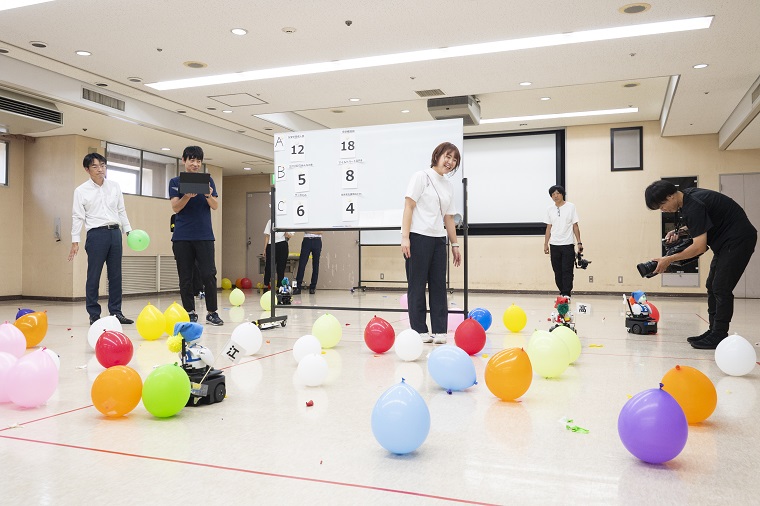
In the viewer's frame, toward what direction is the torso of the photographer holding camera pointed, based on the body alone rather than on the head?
to the viewer's left

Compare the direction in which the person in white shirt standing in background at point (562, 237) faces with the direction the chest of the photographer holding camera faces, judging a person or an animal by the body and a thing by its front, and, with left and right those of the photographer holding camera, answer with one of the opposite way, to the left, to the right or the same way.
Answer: to the left

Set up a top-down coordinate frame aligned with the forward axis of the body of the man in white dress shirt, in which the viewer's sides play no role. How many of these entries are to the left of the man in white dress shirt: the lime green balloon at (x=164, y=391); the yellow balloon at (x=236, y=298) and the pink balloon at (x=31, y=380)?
1

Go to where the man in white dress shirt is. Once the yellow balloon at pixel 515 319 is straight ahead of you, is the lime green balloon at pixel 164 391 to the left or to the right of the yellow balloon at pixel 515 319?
right

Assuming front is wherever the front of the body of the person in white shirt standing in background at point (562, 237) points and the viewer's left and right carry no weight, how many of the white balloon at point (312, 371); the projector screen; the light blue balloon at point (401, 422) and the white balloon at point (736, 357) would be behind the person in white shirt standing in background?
1

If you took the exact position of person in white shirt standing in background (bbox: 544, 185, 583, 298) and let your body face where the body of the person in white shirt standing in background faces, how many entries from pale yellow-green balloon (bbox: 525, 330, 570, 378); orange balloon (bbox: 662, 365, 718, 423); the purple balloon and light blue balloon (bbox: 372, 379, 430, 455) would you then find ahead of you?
4

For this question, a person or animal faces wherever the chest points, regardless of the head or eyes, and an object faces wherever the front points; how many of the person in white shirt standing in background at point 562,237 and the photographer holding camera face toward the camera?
1

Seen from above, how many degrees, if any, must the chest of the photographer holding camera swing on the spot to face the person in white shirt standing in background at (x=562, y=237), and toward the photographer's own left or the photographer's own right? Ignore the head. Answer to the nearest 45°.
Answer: approximately 45° to the photographer's own right

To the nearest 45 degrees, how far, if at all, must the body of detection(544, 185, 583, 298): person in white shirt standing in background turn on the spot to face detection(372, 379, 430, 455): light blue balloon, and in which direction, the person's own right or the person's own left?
0° — they already face it

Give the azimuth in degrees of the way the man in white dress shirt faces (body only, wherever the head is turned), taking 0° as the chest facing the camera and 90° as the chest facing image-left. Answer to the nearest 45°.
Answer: approximately 315°
